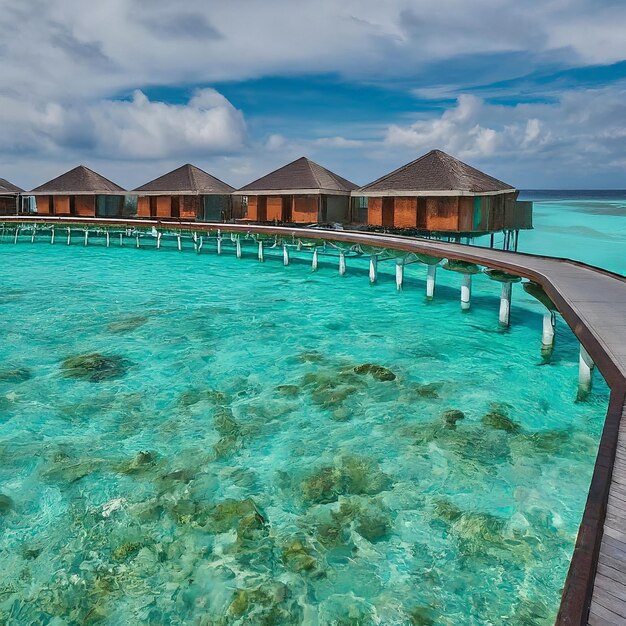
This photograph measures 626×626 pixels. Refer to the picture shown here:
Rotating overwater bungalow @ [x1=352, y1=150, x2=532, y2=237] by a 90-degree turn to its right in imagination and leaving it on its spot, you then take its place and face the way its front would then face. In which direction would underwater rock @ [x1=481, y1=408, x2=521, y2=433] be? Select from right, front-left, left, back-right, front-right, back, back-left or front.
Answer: back-left

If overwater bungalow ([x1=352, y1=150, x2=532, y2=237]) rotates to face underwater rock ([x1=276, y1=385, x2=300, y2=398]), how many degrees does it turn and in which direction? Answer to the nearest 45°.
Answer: approximately 45° to its left

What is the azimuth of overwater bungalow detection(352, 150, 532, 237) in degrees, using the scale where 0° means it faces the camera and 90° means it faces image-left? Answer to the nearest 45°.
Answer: approximately 45°

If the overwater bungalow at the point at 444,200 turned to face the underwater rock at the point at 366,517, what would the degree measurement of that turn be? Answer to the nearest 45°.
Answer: approximately 45° to its left

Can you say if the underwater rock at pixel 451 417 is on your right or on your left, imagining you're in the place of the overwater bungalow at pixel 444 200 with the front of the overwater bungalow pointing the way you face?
on your left

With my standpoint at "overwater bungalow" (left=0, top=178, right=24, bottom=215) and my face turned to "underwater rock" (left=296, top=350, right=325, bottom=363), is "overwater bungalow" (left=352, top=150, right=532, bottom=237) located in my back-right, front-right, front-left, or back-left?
front-left

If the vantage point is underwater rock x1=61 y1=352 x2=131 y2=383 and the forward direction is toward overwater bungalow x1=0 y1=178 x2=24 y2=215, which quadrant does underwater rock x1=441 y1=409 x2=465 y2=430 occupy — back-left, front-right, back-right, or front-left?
back-right

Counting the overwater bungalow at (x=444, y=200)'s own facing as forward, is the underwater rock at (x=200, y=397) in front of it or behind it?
in front

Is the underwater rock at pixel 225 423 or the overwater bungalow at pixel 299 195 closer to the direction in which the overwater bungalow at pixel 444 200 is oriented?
the underwater rock

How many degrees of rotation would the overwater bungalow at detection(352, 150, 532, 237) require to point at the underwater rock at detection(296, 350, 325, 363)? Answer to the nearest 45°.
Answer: approximately 45° to its left

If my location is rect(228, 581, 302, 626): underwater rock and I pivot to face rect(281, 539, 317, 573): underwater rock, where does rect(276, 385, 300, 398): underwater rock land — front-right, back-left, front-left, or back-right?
front-left

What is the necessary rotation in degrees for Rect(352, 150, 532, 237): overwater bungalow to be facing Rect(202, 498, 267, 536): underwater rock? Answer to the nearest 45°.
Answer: approximately 45° to its left

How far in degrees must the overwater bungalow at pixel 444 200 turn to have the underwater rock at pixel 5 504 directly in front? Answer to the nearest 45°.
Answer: approximately 45° to its left

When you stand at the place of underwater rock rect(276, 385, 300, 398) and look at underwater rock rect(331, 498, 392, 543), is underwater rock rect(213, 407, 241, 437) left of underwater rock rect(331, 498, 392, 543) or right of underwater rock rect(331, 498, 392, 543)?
right

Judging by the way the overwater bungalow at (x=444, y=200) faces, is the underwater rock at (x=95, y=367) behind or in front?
in front
